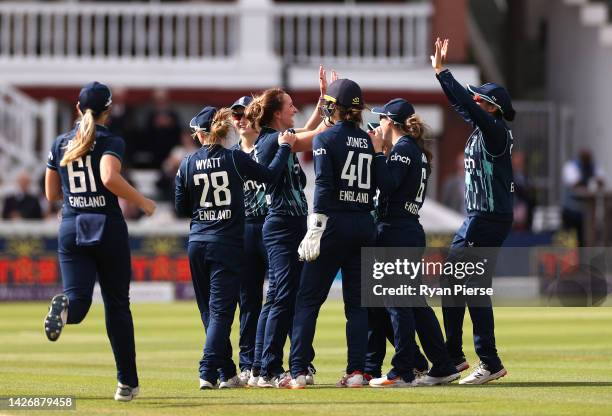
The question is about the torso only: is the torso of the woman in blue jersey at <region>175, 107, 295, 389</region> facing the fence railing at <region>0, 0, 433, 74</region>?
yes

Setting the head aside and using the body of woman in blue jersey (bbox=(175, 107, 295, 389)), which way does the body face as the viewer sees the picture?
away from the camera

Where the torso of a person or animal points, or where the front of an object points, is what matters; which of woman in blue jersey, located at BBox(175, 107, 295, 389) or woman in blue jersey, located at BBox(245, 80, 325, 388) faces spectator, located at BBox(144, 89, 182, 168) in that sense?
woman in blue jersey, located at BBox(175, 107, 295, 389)

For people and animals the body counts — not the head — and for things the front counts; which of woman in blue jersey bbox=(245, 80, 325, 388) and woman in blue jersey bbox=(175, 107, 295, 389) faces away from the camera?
woman in blue jersey bbox=(175, 107, 295, 389)

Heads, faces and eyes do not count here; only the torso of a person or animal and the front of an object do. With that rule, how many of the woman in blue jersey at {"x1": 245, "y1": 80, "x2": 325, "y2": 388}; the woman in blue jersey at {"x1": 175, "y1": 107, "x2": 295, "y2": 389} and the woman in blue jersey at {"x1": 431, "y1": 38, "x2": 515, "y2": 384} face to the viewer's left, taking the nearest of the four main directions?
1

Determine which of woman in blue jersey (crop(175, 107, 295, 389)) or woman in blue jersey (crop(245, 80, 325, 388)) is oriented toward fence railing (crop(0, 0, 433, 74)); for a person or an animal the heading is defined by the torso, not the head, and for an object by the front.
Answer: woman in blue jersey (crop(175, 107, 295, 389))

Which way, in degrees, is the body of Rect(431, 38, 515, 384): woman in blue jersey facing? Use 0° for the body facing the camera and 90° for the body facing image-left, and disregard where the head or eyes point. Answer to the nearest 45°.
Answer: approximately 90°

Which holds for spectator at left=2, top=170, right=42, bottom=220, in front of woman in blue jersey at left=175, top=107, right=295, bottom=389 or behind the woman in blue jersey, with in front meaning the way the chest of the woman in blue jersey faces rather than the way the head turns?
in front

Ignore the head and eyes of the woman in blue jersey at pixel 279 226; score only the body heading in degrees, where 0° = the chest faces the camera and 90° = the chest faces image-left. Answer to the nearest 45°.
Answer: approximately 270°

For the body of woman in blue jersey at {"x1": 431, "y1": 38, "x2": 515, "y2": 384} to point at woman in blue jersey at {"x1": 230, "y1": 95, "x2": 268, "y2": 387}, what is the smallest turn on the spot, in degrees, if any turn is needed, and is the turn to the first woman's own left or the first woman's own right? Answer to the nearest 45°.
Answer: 0° — they already face them

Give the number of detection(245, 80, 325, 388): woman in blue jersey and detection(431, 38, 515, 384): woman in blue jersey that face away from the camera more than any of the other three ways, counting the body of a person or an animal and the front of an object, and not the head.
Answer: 0

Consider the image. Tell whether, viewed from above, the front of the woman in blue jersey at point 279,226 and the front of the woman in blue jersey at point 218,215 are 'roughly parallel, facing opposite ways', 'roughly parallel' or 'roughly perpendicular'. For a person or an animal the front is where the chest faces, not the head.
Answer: roughly perpendicular

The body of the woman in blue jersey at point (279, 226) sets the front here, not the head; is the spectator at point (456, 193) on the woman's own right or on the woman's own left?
on the woman's own left
